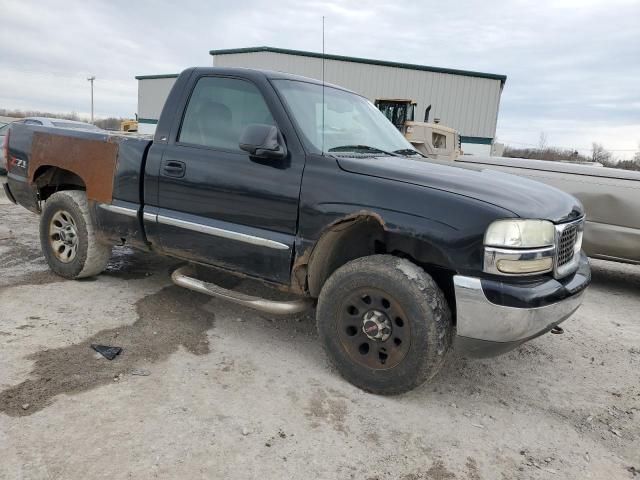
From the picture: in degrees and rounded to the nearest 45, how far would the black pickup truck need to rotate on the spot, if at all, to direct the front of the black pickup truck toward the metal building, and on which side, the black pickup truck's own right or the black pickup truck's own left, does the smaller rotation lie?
approximately 135° to the black pickup truck's own left

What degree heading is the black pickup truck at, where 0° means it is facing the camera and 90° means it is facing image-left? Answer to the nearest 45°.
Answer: approximately 315°
